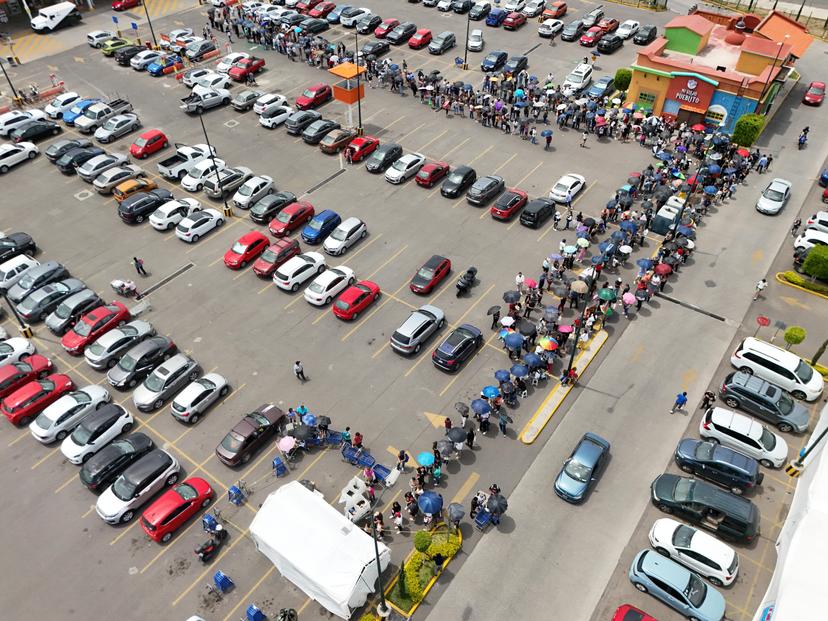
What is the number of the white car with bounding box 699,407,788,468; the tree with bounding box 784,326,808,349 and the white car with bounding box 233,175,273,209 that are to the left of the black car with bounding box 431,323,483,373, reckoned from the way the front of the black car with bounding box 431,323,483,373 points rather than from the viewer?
1

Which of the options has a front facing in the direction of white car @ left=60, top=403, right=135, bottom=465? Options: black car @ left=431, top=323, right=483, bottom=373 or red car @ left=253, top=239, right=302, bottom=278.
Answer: the red car

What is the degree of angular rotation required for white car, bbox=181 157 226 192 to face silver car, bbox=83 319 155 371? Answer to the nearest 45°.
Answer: approximately 45° to its left

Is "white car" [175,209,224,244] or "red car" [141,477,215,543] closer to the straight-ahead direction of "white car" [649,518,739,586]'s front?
the white car

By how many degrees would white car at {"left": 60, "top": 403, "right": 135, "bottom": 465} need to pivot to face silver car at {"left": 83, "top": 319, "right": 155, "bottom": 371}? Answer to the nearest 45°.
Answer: approximately 180°

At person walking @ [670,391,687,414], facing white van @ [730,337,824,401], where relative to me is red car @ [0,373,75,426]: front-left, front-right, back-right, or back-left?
back-left
